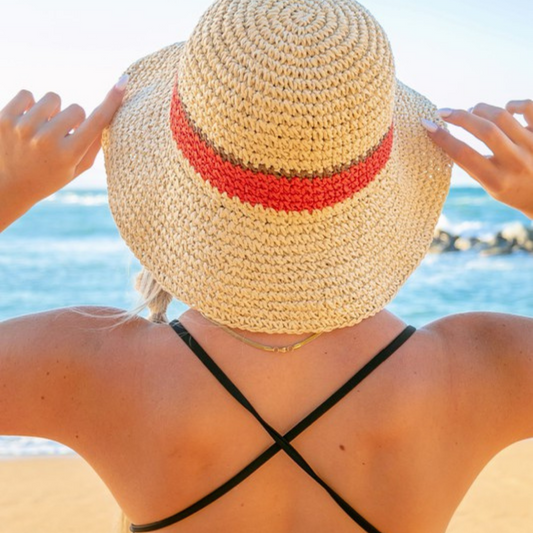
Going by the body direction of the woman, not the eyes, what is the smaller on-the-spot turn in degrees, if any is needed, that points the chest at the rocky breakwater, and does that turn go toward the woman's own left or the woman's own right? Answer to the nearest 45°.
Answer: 0° — they already face it

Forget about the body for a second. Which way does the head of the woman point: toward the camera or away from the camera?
away from the camera

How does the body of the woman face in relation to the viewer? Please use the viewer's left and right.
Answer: facing away from the viewer
